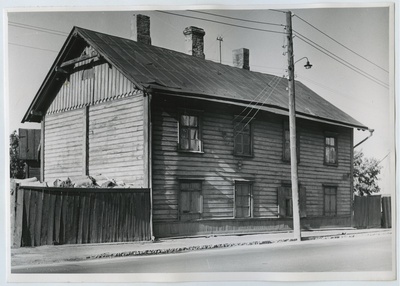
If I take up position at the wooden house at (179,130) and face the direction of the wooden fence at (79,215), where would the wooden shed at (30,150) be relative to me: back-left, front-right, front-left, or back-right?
front-right

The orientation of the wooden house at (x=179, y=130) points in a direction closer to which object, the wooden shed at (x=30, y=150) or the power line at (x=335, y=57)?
the power line

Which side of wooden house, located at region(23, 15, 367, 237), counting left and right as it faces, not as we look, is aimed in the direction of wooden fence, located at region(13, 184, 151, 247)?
right

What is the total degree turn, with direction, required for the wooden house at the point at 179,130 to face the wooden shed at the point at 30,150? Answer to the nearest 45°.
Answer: approximately 135° to its right

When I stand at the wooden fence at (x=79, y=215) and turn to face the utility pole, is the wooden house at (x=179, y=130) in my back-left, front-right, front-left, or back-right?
front-left

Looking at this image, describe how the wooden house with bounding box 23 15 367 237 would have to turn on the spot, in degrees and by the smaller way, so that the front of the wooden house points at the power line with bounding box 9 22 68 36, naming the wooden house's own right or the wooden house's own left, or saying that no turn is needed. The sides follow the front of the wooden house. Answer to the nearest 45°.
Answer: approximately 90° to the wooden house's own right
